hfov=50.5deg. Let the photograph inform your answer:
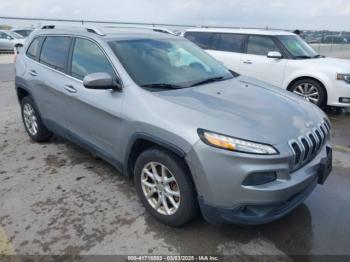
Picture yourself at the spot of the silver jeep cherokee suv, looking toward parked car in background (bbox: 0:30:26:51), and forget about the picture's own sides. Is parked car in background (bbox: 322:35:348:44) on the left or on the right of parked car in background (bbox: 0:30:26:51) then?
right

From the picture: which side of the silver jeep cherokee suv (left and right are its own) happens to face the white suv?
left

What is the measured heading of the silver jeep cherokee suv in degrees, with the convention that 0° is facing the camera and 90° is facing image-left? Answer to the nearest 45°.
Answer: approximately 315°

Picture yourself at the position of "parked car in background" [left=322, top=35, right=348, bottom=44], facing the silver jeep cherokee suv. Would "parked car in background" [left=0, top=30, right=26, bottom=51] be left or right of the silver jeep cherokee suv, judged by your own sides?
right

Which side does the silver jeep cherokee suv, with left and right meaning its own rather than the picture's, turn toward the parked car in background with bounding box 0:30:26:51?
back

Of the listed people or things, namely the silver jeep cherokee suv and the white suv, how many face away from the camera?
0

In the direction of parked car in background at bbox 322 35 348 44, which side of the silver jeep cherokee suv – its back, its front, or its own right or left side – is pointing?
left

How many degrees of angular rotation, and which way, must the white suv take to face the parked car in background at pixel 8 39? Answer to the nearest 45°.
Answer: approximately 180°

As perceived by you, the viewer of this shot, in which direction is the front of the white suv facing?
facing the viewer and to the right of the viewer
